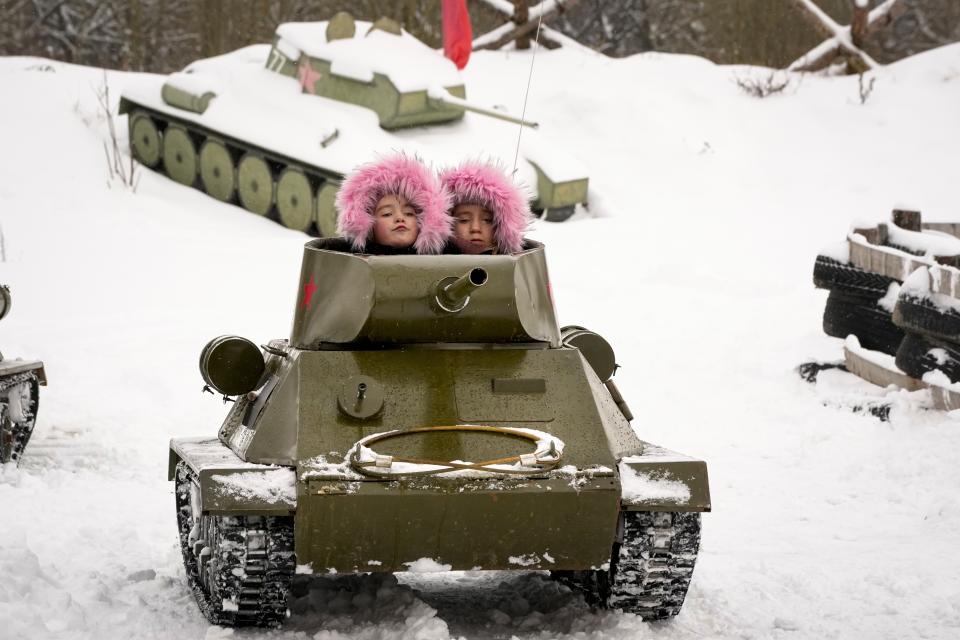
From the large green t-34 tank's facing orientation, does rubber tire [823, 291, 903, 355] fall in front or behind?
in front

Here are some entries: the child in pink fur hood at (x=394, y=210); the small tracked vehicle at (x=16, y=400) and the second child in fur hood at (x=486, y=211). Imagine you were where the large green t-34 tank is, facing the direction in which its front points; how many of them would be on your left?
0

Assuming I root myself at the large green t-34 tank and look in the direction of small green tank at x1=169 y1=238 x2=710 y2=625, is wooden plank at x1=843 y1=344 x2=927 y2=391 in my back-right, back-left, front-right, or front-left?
front-left

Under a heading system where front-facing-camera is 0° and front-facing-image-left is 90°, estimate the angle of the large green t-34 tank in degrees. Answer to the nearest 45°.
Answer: approximately 315°

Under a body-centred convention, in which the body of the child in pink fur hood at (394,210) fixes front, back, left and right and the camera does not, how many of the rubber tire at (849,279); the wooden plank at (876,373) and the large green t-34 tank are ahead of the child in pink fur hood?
0

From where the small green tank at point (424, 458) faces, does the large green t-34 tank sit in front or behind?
behind

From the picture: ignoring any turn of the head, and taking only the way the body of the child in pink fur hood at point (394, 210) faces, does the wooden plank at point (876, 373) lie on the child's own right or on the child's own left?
on the child's own left

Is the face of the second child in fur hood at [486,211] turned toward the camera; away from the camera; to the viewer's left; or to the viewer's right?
toward the camera

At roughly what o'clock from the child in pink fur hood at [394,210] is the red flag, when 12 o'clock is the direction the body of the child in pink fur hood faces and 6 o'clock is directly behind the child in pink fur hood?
The red flag is roughly at 6 o'clock from the child in pink fur hood.

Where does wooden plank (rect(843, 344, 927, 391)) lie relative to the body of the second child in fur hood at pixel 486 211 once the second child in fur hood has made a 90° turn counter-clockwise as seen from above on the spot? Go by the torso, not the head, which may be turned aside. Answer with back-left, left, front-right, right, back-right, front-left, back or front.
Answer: front-left

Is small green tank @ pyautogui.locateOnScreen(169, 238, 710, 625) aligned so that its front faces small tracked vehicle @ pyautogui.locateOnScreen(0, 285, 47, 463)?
no

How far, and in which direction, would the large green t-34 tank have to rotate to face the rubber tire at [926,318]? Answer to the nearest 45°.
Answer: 0° — it already faces it

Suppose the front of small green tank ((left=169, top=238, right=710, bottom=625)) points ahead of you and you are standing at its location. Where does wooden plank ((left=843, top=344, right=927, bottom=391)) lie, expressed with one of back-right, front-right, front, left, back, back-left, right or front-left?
back-left

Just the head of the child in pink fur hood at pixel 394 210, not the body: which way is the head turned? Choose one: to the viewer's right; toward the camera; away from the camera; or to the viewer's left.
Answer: toward the camera

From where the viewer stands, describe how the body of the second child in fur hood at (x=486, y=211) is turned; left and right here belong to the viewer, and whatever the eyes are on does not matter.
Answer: facing the viewer

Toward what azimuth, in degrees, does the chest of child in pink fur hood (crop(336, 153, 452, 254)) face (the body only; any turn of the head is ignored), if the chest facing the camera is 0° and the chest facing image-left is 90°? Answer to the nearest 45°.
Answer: approximately 0°
